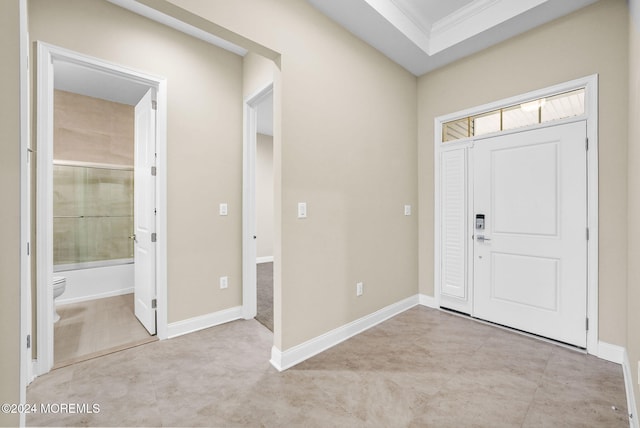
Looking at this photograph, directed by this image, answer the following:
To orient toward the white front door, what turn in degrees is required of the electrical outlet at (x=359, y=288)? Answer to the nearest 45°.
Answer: approximately 45° to its left

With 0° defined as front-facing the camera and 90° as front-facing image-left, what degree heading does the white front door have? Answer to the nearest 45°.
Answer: approximately 45°

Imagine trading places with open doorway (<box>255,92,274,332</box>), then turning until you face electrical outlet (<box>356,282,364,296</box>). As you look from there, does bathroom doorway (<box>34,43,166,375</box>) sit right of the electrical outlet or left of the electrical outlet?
right

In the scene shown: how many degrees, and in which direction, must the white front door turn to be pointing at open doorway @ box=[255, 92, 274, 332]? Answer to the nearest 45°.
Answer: approximately 45° to its right

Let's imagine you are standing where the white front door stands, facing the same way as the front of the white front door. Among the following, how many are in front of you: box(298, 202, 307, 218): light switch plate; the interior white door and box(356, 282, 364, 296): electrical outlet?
3

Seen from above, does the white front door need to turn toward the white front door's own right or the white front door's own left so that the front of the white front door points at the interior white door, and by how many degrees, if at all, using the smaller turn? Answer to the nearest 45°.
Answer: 0° — it already faces it

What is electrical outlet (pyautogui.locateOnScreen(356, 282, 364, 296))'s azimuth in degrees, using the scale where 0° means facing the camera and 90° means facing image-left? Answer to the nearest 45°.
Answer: approximately 315°
